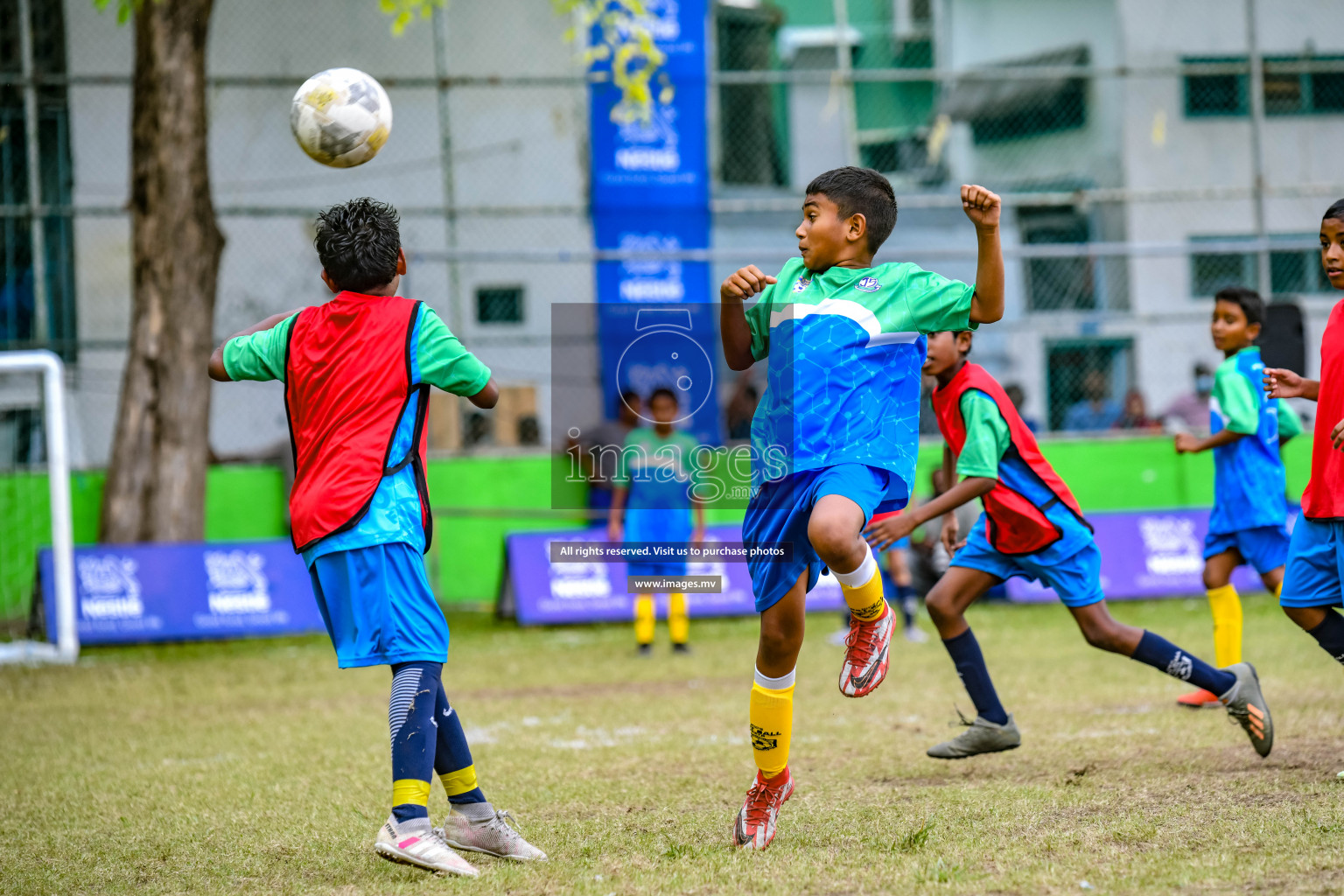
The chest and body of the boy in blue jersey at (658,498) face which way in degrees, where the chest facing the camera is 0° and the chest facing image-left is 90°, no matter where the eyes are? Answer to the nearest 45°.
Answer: approximately 0°

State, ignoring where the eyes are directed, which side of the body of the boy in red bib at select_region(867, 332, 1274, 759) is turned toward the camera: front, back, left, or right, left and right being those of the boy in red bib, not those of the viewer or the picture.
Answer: left

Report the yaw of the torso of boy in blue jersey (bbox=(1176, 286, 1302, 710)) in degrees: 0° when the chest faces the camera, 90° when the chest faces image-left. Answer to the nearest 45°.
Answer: approximately 90°

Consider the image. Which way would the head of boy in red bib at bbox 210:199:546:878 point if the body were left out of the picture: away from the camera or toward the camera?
away from the camera

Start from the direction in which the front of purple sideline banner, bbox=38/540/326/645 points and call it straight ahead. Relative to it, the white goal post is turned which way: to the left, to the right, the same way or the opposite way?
to the left

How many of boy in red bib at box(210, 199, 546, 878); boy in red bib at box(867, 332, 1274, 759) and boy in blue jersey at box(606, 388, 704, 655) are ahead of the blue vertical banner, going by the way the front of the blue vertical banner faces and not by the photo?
3

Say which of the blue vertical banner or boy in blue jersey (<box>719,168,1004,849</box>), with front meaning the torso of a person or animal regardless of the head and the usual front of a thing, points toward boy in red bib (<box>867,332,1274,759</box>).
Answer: the blue vertical banner

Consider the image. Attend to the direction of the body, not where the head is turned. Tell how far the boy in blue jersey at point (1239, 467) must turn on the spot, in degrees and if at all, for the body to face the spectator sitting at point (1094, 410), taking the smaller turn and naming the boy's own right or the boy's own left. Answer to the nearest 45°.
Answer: approximately 90° to the boy's own right

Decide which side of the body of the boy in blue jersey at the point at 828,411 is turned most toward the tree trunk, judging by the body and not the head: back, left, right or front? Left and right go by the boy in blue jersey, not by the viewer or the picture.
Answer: right
